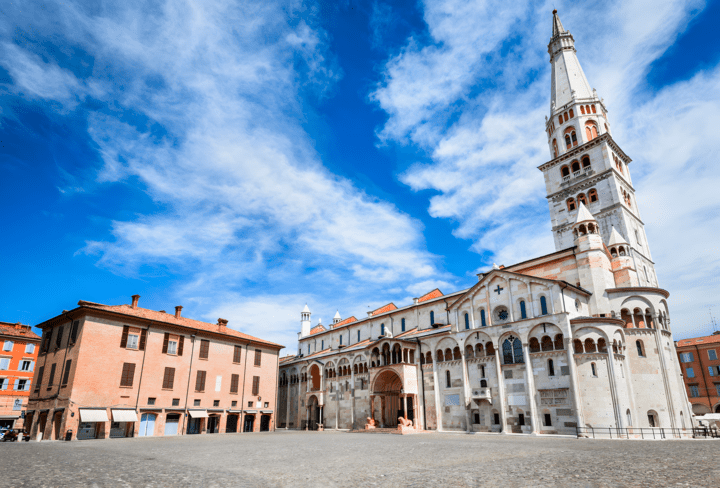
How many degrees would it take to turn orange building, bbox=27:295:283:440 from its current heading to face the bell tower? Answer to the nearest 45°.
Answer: approximately 45° to its left

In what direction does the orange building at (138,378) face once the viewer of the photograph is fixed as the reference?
facing the viewer and to the right of the viewer

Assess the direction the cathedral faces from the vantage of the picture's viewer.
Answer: facing away from the viewer and to the left of the viewer
